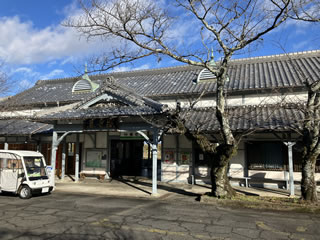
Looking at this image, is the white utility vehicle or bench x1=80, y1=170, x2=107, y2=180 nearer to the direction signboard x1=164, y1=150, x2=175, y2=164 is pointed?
the white utility vehicle

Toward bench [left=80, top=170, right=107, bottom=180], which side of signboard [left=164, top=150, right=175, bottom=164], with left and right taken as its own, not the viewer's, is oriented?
right

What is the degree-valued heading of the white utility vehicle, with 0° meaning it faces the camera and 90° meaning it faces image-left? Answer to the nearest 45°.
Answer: approximately 315°

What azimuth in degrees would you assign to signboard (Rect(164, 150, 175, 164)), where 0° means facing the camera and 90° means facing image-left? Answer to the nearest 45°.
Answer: approximately 0°

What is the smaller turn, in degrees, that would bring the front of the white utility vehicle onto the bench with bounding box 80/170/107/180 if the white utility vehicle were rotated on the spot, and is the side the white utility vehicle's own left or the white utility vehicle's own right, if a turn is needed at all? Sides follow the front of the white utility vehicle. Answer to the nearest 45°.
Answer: approximately 90° to the white utility vehicle's own left

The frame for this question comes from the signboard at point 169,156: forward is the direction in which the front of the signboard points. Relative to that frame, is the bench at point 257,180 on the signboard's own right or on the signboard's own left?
on the signboard's own left
